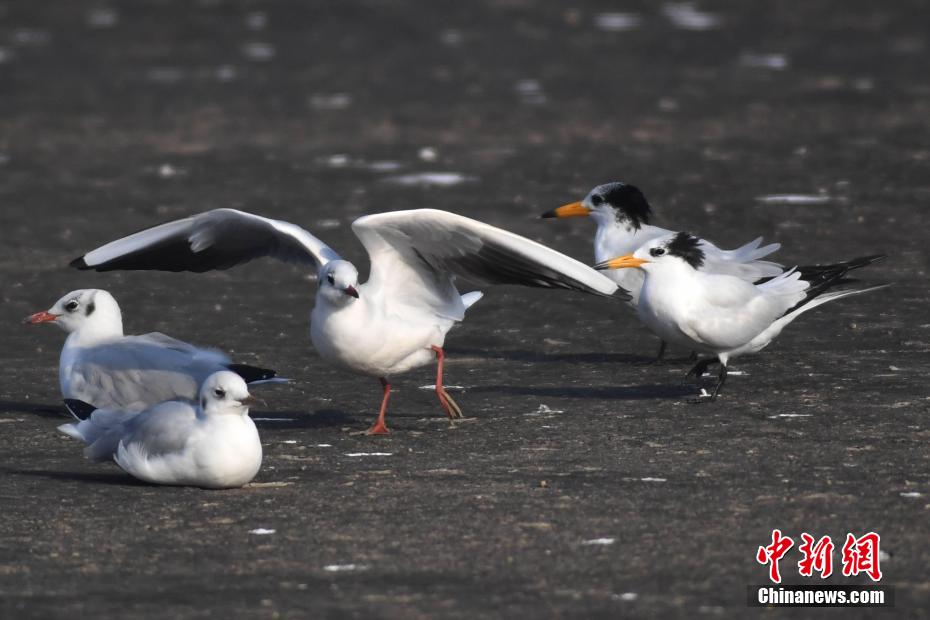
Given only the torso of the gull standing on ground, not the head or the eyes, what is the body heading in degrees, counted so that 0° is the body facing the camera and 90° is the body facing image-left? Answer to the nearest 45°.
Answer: approximately 45°

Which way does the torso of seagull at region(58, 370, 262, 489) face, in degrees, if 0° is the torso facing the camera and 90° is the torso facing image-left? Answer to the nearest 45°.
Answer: approximately 315°

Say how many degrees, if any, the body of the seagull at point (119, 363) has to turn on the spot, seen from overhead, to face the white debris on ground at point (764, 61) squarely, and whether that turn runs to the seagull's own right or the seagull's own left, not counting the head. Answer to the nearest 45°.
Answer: approximately 135° to the seagull's own right

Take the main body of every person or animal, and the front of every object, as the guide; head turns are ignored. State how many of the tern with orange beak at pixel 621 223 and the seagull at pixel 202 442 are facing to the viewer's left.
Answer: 1

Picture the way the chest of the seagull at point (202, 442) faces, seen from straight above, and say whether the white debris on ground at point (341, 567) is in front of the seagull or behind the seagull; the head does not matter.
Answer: in front

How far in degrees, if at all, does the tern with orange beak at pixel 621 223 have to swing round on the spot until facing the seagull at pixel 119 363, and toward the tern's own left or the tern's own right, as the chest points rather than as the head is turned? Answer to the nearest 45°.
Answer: approximately 45° to the tern's own left

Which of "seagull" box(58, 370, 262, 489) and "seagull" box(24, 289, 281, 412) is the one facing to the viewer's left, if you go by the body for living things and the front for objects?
"seagull" box(24, 289, 281, 412)

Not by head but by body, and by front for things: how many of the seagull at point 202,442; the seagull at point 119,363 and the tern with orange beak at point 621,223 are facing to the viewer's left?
2

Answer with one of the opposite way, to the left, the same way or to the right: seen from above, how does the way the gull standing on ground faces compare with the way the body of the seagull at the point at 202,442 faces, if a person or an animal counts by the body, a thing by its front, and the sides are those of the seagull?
to the right

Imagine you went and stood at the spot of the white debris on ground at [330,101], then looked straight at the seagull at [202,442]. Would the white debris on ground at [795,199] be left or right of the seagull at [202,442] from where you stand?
left

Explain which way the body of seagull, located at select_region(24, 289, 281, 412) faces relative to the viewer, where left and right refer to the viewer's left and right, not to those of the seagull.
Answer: facing to the left of the viewer

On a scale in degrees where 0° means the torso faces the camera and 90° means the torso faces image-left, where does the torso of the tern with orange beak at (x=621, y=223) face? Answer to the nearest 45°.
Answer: approximately 90°

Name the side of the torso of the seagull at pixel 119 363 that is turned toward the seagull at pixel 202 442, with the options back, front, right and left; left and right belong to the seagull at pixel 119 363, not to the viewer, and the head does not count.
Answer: left

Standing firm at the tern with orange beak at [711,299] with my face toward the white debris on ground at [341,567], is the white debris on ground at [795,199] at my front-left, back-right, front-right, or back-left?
back-right

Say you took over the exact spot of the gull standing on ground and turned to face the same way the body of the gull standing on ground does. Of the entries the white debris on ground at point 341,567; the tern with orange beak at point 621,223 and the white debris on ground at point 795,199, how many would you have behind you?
2

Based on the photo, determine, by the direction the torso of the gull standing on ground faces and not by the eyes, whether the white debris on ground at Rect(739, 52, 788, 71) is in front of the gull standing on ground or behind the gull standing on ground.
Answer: behind

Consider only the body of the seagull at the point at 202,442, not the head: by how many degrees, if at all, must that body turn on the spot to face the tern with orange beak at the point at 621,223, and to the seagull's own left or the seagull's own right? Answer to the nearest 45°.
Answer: approximately 90° to the seagull's own left
